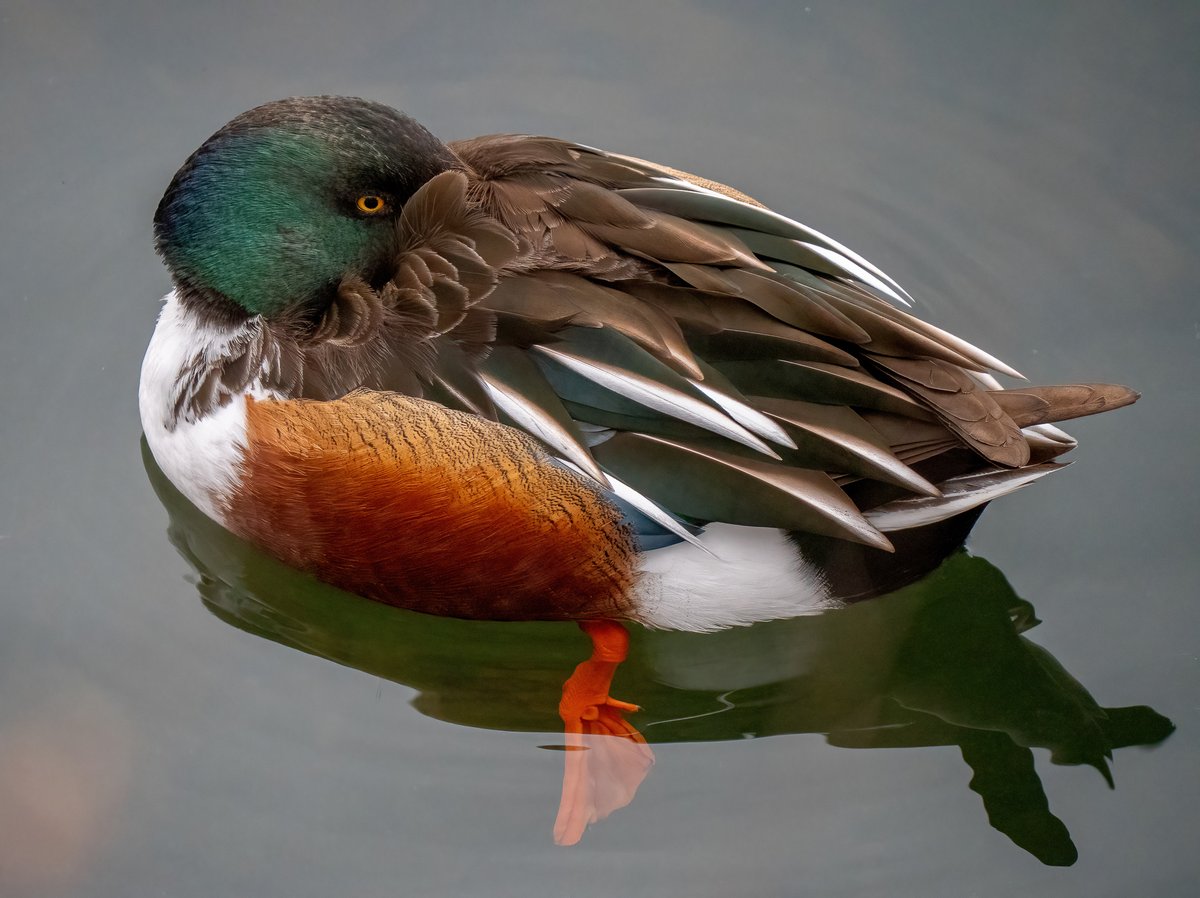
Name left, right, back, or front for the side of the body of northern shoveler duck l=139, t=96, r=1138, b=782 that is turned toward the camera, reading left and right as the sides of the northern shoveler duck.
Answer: left
